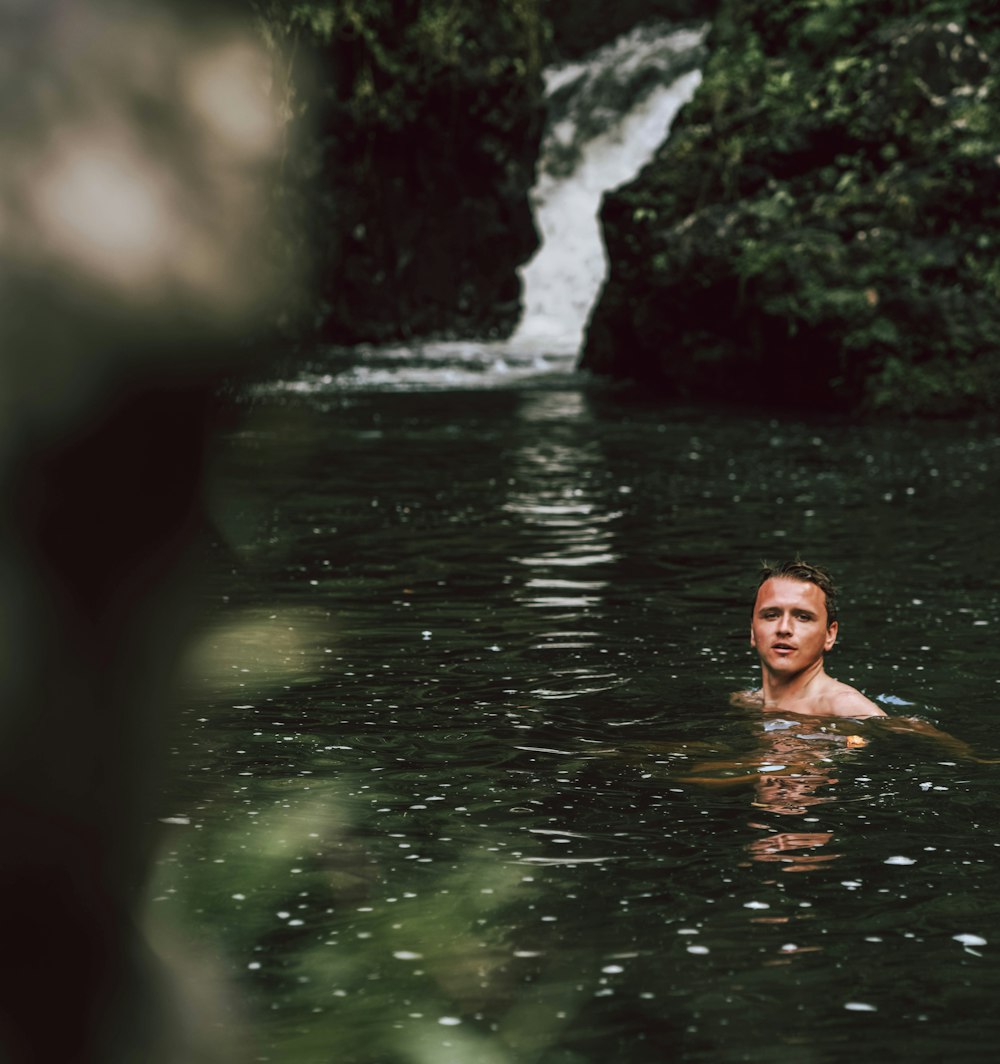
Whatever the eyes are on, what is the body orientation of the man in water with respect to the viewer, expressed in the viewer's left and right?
facing the viewer and to the left of the viewer

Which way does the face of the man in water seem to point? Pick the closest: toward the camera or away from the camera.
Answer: toward the camera

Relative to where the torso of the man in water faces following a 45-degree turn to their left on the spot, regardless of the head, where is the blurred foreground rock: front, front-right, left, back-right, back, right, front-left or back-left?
front
